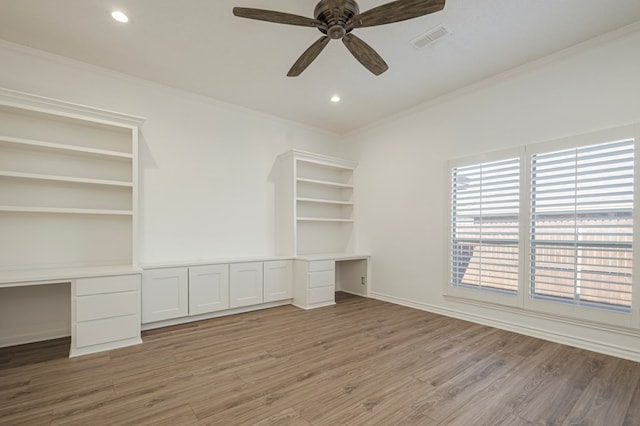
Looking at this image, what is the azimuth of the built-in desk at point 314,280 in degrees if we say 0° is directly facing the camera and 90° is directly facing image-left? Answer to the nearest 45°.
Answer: approximately 315°

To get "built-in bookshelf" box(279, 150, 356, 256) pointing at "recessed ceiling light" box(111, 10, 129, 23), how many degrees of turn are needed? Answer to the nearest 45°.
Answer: approximately 90° to its right

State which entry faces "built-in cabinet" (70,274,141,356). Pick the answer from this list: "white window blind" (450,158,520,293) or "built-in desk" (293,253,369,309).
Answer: the white window blind

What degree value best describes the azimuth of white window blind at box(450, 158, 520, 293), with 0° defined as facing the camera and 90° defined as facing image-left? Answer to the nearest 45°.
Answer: approximately 45°

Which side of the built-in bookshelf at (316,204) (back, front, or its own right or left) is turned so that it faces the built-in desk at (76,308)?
right

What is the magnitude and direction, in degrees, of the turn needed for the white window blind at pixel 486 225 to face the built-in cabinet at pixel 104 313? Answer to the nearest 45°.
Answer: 0° — it already faces it

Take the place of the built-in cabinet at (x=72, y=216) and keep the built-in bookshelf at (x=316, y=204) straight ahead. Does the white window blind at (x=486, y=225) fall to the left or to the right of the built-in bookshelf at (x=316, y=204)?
right

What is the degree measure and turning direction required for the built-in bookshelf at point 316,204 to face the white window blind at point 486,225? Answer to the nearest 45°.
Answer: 0° — it already faces it

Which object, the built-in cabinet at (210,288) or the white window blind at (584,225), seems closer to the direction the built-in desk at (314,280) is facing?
the white window blind

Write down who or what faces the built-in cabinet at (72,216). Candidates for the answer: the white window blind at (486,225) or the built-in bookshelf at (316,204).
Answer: the white window blind

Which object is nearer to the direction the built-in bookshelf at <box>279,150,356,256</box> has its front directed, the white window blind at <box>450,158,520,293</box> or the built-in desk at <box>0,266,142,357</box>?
the white window blind

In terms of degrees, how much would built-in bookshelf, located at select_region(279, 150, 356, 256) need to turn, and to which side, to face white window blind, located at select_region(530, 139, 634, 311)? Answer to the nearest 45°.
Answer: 0° — it already faces it

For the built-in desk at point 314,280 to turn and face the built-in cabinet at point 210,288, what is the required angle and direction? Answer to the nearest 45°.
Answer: approximately 90° to its right
